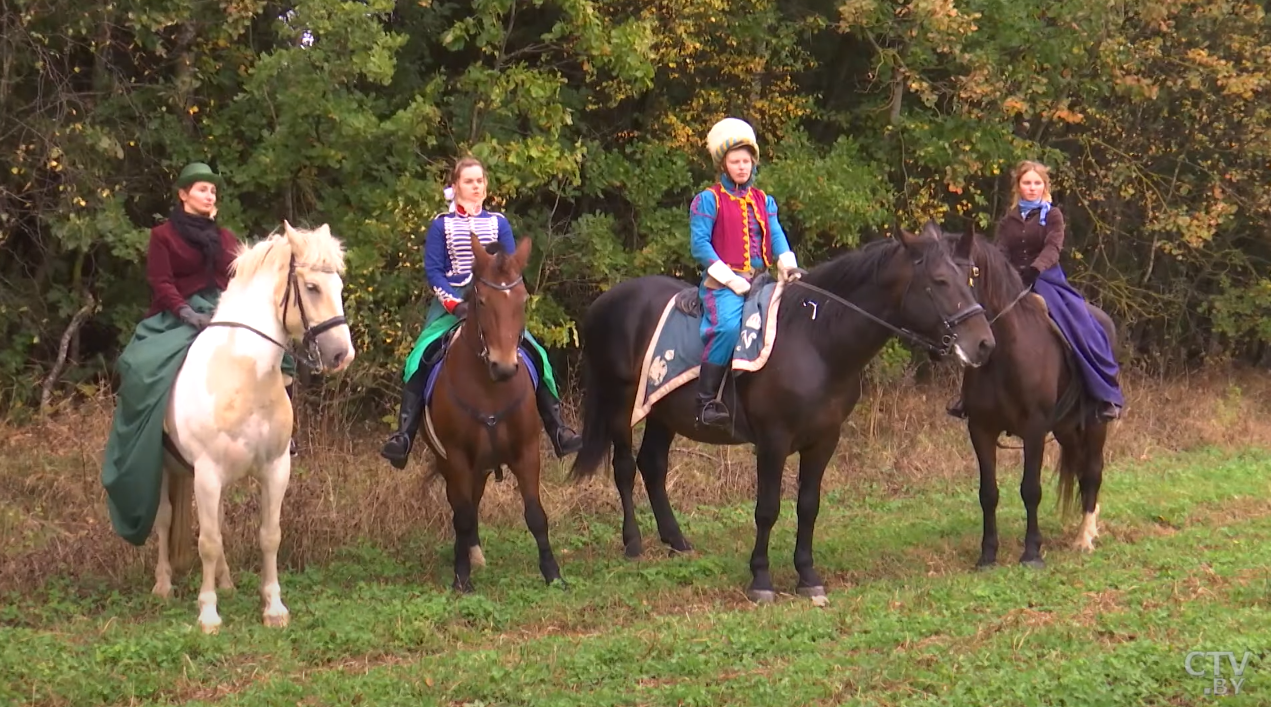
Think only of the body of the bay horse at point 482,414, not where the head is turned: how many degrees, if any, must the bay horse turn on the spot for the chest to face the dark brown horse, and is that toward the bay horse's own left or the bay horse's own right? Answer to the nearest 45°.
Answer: approximately 90° to the bay horse's own left

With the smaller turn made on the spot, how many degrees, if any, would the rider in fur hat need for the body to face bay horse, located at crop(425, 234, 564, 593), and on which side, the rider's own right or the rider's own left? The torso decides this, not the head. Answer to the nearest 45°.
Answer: approximately 90° to the rider's own right

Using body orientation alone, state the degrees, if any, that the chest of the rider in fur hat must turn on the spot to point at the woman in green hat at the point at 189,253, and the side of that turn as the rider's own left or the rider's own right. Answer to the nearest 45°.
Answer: approximately 135° to the rider's own right

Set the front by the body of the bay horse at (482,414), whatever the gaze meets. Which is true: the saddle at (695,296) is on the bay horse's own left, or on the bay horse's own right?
on the bay horse's own left

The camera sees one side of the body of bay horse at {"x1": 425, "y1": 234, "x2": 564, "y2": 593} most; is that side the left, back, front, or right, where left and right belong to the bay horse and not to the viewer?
front

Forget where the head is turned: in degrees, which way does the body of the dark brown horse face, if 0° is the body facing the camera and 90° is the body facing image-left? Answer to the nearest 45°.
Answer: approximately 45°

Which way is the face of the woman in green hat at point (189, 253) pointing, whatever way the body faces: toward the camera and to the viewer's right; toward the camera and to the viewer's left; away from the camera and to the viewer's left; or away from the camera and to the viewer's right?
toward the camera and to the viewer's right

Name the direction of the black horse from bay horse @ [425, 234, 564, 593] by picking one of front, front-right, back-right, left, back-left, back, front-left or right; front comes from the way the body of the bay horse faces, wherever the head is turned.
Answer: left

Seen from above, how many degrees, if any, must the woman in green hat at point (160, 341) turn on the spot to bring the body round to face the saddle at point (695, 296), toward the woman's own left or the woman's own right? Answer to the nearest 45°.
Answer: approximately 45° to the woman's own left

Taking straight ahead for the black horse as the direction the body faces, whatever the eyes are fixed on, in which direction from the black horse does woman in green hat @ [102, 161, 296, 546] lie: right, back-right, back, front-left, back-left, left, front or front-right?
back-right

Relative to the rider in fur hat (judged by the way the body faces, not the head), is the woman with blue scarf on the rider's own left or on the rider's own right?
on the rider's own left

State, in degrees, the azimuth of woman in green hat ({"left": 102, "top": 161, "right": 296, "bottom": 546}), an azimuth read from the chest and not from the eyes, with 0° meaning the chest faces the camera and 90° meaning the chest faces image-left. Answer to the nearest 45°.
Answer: approximately 315°

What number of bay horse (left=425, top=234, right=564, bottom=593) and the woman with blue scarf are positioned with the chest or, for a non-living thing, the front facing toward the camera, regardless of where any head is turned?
2
